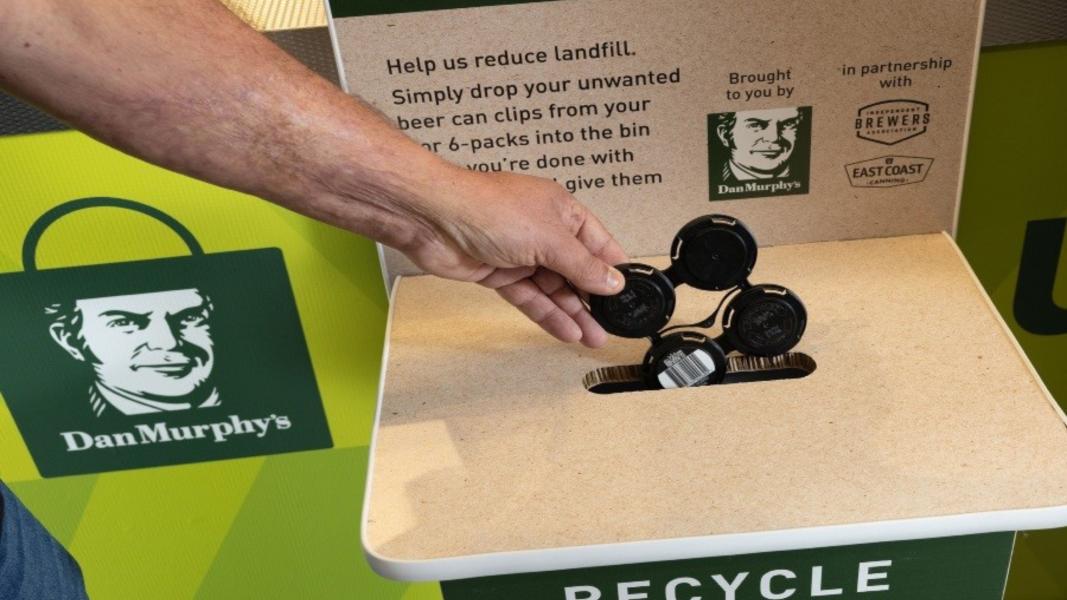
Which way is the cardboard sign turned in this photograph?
toward the camera
